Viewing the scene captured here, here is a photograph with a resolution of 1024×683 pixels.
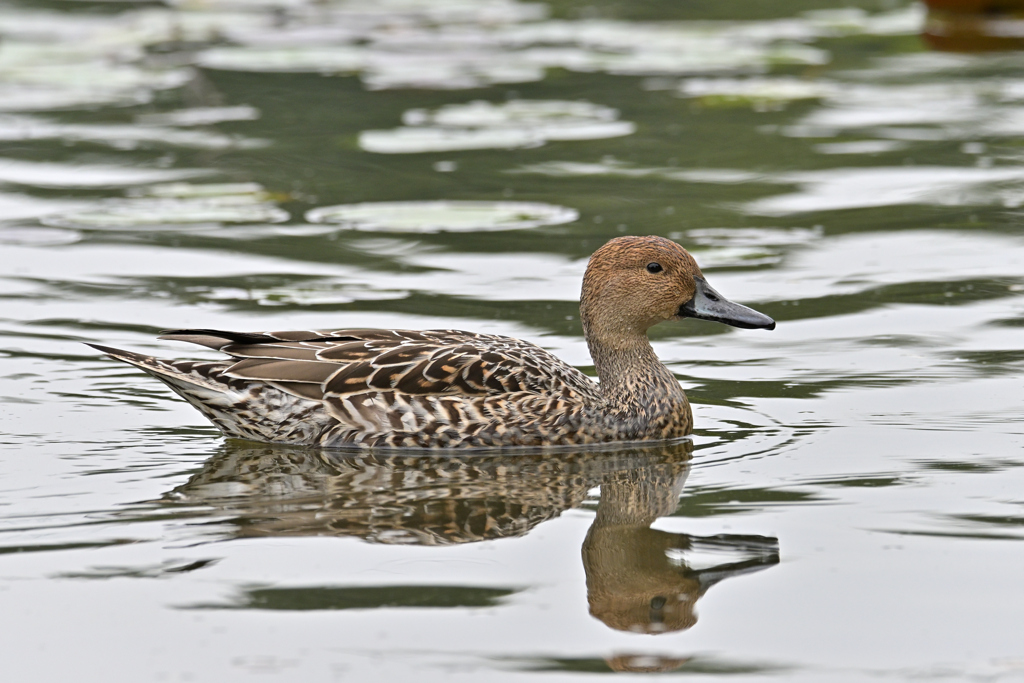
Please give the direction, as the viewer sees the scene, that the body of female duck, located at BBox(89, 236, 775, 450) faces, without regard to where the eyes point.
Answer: to the viewer's right
